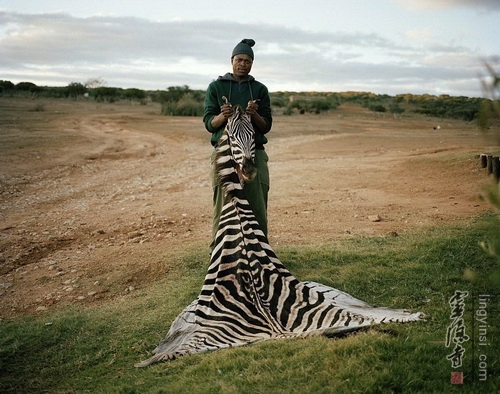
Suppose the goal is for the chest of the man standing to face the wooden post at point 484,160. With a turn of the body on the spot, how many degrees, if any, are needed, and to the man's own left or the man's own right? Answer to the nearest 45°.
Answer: approximately 135° to the man's own left

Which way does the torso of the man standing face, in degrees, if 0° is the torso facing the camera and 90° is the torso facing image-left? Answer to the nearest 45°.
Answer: approximately 0°

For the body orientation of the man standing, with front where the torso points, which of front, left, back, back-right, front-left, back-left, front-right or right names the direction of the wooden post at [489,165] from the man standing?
back-left

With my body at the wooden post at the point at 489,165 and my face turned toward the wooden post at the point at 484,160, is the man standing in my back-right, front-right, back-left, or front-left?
back-left

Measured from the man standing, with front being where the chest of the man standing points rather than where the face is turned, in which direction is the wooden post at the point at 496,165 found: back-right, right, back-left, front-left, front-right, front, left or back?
back-left
